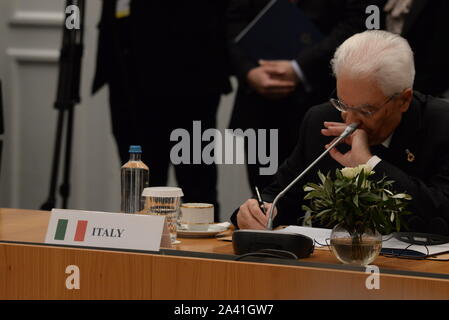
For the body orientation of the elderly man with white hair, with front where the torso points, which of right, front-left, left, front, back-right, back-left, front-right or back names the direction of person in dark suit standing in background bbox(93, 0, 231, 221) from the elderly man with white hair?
right

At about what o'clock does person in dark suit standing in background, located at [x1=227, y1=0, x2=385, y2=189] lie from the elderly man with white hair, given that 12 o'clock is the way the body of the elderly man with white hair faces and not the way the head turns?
The person in dark suit standing in background is roughly at 4 o'clock from the elderly man with white hair.

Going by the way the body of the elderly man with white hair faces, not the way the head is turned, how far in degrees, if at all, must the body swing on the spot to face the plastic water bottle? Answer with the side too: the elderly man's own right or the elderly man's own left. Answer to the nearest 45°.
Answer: approximately 45° to the elderly man's own right

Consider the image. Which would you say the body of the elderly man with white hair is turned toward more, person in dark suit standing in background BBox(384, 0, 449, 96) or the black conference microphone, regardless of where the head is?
the black conference microphone

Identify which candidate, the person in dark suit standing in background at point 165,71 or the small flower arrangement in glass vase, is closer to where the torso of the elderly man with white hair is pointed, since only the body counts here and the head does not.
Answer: the small flower arrangement in glass vase

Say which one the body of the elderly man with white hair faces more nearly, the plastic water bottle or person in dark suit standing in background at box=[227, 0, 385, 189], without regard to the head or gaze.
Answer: the plastic water bottle

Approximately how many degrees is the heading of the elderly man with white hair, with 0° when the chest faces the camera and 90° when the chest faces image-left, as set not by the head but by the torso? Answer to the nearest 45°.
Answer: approximately 45°

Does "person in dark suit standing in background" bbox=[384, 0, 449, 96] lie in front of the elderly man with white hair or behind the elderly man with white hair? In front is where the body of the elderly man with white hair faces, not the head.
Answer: behind

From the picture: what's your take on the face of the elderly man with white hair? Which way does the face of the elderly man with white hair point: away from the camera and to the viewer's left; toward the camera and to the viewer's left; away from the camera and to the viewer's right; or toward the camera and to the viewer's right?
toward the camera and to the viewer's left

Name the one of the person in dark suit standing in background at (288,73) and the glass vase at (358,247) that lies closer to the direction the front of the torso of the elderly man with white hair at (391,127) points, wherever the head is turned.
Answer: the glass vase

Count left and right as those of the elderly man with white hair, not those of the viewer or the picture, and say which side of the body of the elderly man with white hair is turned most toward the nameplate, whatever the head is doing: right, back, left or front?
front

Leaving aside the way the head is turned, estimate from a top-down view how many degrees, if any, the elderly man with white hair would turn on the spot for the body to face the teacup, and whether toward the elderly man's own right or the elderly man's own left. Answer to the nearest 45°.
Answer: approximately 45° to the elderly man's own right

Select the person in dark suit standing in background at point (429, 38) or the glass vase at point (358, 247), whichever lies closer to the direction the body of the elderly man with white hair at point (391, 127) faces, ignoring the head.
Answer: the glass vase

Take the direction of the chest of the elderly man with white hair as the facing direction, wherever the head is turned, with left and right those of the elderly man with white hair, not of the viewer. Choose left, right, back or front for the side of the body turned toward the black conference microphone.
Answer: front

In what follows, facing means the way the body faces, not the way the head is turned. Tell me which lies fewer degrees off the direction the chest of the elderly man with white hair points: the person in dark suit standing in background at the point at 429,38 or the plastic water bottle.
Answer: the plastic water bottle

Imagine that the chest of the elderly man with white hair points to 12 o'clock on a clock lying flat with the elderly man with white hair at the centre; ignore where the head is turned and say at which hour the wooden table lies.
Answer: The wooden table is roughly at 12 o'clock from the elderly man with white hair.
